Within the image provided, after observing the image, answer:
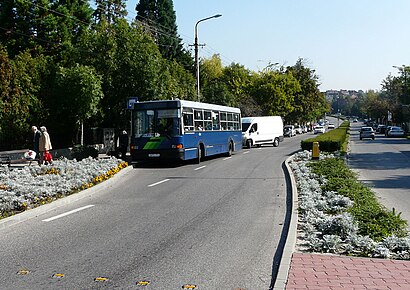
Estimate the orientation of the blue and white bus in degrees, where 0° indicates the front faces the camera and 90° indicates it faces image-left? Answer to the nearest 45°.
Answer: approximately 45°

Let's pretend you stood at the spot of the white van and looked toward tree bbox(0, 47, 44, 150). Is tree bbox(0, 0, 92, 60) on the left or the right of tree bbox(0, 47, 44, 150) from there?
right

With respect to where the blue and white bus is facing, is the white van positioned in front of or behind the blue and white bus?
behind

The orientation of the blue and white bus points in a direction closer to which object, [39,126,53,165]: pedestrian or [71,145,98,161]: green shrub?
the pedestrian
